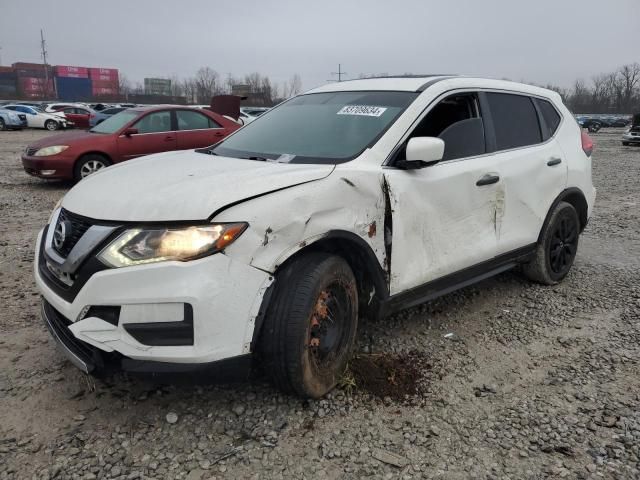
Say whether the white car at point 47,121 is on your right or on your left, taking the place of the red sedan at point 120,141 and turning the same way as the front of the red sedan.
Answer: on your right

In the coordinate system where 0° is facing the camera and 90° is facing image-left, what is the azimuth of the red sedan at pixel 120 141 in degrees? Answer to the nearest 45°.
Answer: approximately 45°

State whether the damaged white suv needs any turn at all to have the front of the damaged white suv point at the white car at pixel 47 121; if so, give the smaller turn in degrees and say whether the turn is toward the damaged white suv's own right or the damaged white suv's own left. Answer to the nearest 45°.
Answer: approximately 90° to the damaged white suv's own right

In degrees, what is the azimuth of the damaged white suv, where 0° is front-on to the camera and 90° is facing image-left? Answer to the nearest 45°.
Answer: approximately 45°
